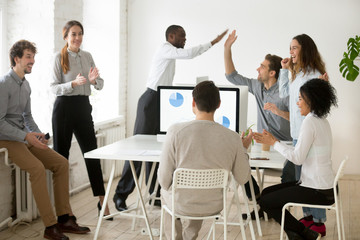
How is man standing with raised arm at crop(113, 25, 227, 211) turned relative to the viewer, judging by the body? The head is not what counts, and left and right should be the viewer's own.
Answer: facing to the right of the viewer

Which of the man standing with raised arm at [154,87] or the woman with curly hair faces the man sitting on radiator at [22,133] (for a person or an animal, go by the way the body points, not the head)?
the woman with curly hair

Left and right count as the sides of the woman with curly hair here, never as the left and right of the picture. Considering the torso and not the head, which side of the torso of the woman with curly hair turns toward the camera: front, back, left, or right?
left

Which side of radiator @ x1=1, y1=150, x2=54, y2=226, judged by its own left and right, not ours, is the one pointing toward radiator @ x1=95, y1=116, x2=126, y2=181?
left

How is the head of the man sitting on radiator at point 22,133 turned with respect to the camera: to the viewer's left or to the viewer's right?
to the viewer's right

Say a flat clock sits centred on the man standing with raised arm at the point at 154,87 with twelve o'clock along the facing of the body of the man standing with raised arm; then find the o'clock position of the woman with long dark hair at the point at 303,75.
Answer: The woman with long dark hair is roughly at 1 o'clock from the man standing with raised arm.

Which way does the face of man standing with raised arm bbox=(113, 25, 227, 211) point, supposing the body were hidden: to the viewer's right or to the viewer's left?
to the viewer's right

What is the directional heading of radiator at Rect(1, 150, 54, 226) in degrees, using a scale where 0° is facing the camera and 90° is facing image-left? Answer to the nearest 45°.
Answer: approximately 315°

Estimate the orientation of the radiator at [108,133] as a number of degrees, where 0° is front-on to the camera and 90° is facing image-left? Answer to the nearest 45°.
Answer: approximately 315°

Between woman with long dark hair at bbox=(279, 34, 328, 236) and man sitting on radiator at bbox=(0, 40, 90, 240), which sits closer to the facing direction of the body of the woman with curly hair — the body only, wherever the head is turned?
the man sitting on radiator
